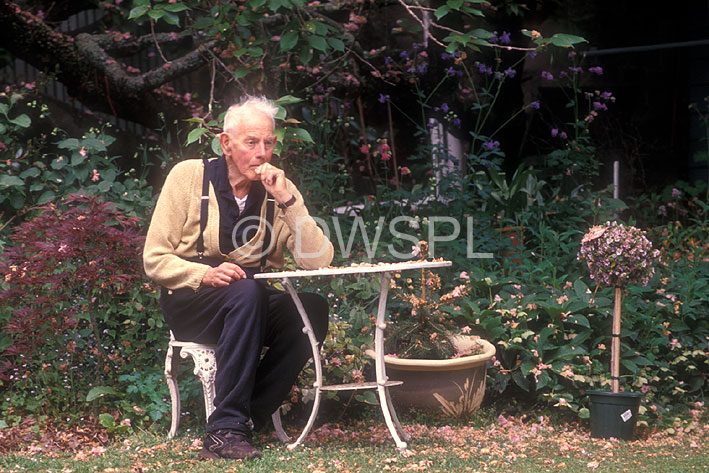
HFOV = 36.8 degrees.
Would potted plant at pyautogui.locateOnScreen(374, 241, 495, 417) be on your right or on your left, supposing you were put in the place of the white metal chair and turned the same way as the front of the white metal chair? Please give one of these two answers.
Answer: on your left

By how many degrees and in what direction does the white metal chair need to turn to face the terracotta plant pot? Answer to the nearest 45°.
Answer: approximately 45° to its left

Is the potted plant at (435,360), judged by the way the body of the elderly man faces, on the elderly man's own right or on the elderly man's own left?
on the elderly man's own left

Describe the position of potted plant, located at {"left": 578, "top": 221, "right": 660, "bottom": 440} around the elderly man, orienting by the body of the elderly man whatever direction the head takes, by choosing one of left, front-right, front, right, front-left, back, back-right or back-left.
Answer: front-left

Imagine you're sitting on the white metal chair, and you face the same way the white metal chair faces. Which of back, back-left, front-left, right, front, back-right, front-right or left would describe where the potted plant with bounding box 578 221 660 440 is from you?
front-left

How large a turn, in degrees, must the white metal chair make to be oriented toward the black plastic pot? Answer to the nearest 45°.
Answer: approximately 45° to its left

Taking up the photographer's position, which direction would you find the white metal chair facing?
facing the viewer and to the right of the viewer
